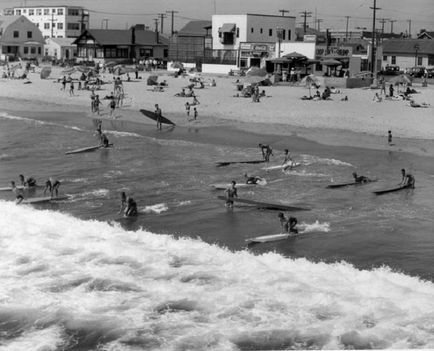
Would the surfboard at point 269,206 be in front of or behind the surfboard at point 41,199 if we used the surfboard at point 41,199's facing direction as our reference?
behind

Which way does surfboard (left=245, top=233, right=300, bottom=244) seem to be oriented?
to the viewer's left

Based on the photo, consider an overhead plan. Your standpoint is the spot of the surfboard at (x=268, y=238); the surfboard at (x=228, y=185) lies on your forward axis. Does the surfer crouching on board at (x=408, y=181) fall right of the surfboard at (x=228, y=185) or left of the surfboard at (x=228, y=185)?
right

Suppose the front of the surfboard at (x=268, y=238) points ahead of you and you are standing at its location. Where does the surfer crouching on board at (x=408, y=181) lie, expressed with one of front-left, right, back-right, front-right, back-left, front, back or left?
back-right

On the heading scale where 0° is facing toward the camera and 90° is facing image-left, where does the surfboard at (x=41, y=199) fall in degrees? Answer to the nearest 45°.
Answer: approximately 90°

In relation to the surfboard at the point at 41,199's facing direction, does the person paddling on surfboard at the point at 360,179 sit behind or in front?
behind

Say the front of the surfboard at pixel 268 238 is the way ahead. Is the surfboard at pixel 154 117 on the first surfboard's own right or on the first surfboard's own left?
on the first surfboard's own right

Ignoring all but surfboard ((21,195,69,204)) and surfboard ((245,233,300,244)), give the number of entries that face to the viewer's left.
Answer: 2
